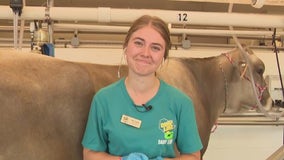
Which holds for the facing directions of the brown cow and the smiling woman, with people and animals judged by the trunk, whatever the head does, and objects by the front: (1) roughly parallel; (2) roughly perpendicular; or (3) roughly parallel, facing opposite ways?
roughly perpendicular

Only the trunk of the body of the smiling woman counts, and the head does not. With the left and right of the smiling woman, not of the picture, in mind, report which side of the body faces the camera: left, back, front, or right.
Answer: front

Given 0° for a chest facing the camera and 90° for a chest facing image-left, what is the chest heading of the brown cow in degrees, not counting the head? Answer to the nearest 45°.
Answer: approximately 270°

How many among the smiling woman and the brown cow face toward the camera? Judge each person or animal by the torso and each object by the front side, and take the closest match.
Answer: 1

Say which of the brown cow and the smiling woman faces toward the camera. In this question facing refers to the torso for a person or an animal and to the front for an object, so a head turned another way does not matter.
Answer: the smiling woman

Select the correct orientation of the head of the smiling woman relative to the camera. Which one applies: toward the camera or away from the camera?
toward the camera
